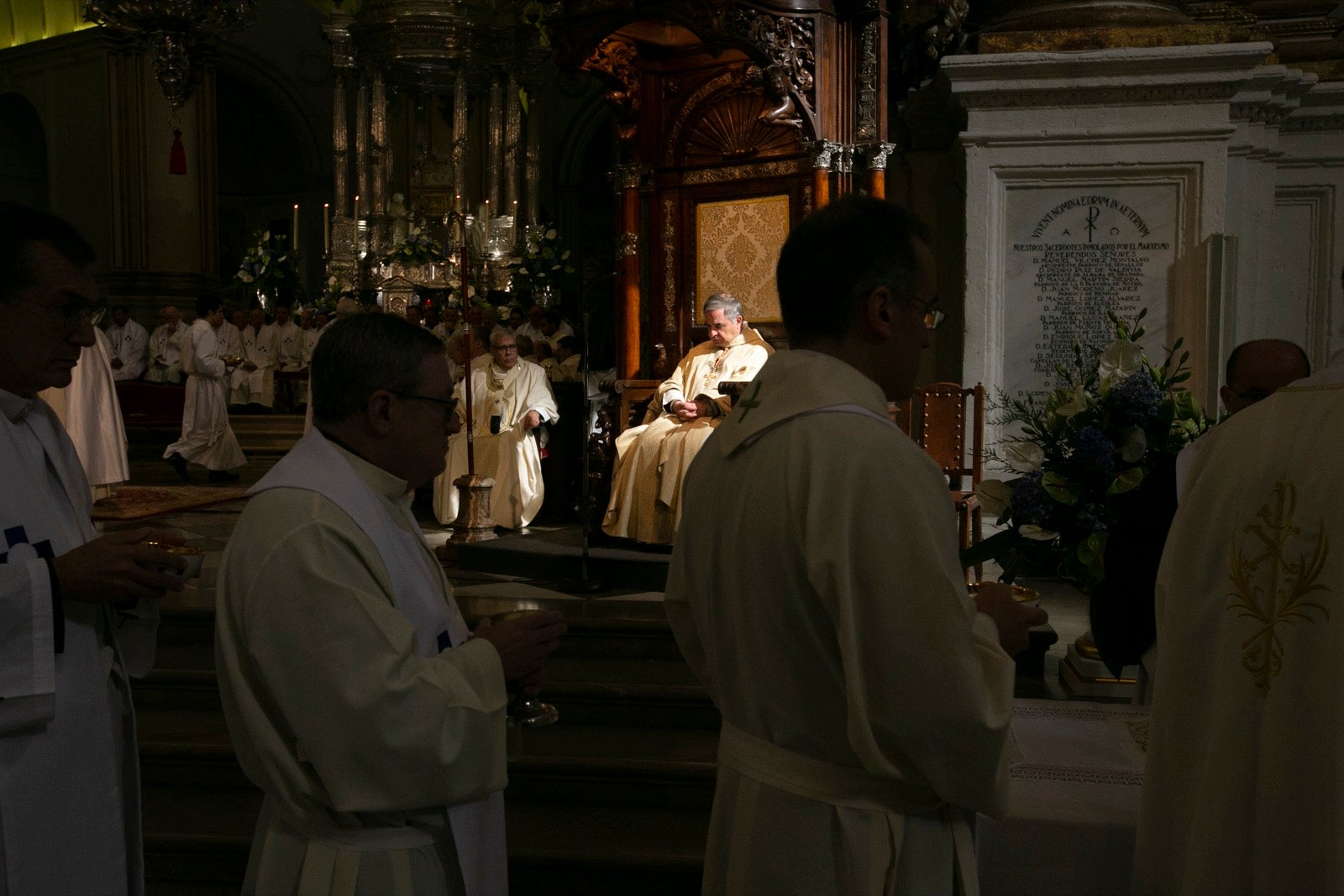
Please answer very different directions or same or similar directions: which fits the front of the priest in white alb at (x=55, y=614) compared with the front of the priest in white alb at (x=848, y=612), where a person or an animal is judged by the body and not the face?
same or similar directions

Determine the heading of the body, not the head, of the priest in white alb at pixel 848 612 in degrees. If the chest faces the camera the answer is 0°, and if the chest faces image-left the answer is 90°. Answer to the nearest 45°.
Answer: approximately 225°

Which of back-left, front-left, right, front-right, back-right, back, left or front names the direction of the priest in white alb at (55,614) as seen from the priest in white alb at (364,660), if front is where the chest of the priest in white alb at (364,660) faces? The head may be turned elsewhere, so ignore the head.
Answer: back-left

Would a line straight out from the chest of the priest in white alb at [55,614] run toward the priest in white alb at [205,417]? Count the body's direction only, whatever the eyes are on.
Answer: no

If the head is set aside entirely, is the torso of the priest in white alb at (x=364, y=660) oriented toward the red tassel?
no

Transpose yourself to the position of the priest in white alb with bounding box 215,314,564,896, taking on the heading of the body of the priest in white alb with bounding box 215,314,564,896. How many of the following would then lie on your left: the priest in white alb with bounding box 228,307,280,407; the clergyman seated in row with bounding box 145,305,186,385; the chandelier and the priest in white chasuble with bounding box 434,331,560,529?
4

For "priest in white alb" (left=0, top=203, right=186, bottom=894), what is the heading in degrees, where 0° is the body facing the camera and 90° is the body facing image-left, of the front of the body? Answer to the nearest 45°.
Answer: approximately 270°

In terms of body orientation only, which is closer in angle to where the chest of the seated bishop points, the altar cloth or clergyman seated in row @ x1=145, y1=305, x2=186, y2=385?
the altar cloth

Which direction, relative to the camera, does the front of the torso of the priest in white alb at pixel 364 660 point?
to the viewer's right

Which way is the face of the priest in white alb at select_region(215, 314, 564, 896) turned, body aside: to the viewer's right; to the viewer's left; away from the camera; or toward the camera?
to the viewer's right

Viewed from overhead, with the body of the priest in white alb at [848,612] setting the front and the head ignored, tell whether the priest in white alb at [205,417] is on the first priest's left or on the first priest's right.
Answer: on the first priest's left
